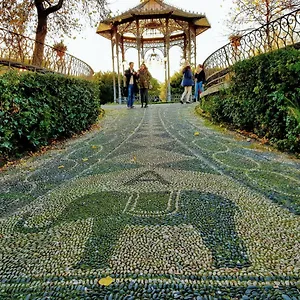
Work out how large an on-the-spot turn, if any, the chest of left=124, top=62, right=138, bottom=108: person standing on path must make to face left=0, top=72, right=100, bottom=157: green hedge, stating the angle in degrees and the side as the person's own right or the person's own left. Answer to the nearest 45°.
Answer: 0° — they already face it

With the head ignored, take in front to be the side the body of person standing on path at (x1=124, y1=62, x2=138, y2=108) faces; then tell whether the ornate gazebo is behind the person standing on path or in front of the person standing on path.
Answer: behind

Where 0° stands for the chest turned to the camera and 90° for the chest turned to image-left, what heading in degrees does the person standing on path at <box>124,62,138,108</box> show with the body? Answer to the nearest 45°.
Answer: approximately 0°

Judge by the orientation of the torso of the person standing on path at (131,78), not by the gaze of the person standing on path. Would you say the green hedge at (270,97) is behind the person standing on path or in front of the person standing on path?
in front

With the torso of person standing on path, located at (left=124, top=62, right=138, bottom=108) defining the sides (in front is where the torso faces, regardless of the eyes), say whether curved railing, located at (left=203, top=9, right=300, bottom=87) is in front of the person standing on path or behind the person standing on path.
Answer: in front

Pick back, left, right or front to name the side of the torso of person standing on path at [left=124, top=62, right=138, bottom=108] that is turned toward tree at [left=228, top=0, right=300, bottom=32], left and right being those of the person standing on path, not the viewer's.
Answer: left

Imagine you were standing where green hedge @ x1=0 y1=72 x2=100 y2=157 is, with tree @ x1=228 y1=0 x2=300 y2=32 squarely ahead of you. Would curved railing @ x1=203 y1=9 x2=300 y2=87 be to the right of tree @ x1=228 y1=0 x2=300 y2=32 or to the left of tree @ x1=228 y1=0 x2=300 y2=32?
right
